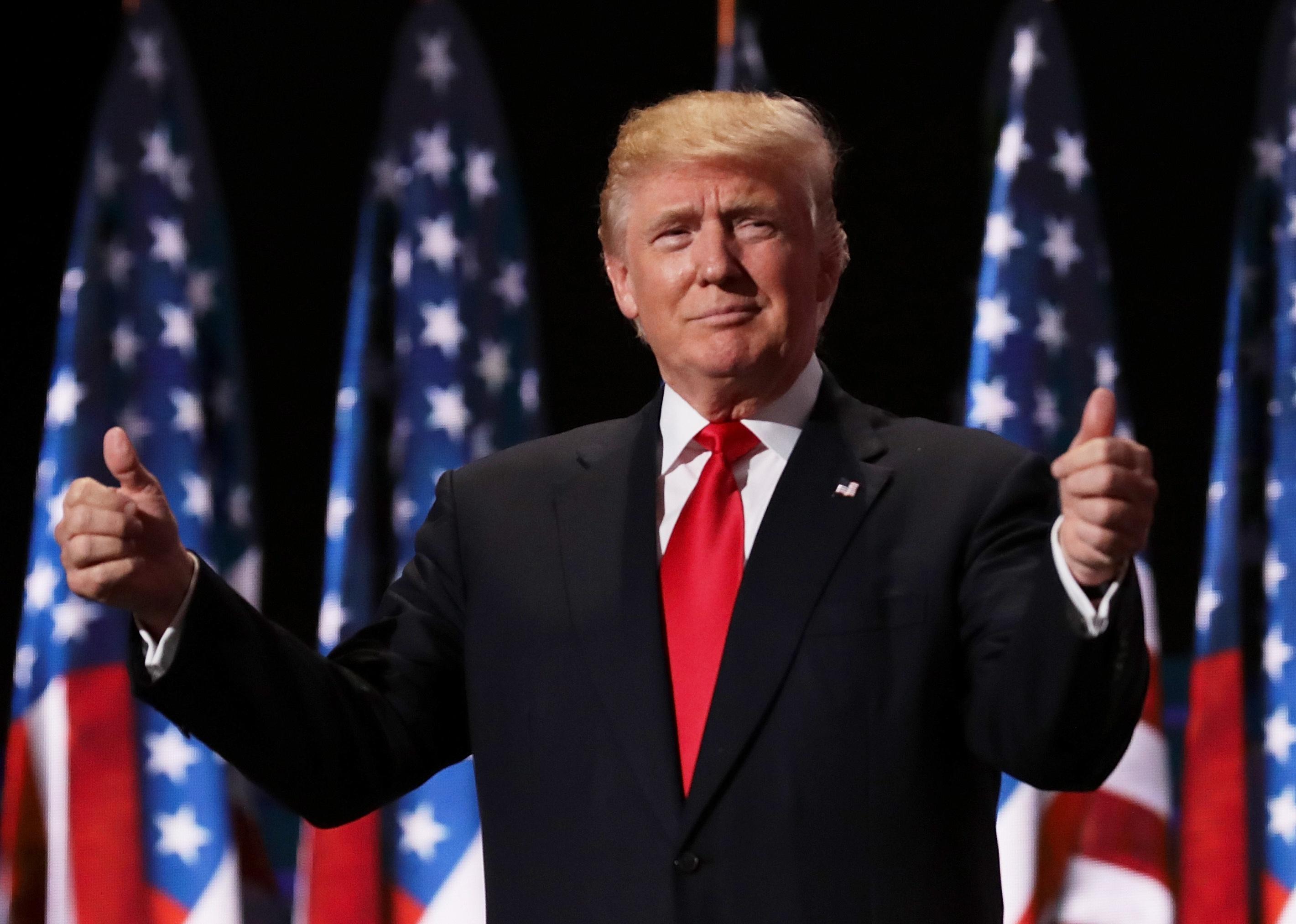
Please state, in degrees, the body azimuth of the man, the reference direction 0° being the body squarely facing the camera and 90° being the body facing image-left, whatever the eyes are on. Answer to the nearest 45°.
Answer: approximately 0°

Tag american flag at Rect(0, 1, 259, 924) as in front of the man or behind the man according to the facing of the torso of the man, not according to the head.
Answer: behind

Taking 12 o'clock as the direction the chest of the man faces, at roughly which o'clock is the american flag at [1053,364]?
The american flag is roughly at 7 o'clock from the man.

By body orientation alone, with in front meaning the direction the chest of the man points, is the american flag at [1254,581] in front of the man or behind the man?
behind
